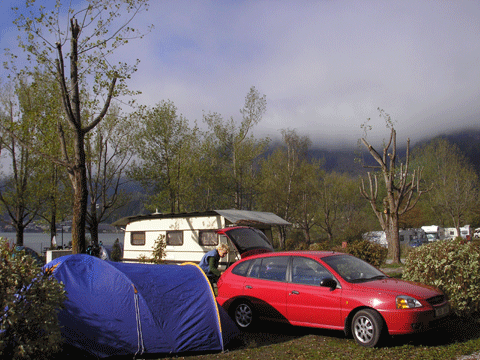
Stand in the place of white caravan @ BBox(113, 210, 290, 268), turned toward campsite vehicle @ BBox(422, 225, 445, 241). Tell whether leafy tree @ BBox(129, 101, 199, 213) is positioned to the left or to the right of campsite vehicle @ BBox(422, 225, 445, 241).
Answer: left

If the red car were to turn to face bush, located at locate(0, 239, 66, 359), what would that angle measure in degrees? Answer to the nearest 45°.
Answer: approximately 90° to its right

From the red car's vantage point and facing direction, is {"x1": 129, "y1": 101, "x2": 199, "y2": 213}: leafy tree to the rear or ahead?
to the rear

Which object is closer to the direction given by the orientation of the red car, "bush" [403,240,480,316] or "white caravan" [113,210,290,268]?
the bush

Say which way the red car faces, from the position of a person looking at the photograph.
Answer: facing the viewer and to the right of the viewer

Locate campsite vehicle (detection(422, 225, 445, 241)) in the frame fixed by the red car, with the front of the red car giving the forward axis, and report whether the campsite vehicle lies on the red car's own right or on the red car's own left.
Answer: on the red car's own left

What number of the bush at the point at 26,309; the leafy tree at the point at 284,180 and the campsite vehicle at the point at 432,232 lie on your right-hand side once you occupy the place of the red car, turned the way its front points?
1

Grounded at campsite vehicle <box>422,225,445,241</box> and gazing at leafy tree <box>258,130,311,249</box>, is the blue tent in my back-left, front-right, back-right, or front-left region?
front-left

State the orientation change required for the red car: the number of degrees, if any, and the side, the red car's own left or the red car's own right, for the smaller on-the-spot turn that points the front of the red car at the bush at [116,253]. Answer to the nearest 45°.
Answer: approximately 180°

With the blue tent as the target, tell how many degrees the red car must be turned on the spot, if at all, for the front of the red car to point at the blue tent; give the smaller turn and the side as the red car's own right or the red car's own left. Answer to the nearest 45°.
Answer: approximately 90° to the red car's own right

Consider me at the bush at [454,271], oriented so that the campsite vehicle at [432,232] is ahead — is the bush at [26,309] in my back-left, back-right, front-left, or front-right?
back-left

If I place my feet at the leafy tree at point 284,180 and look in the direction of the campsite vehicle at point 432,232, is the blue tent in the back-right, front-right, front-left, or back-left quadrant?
back-right
